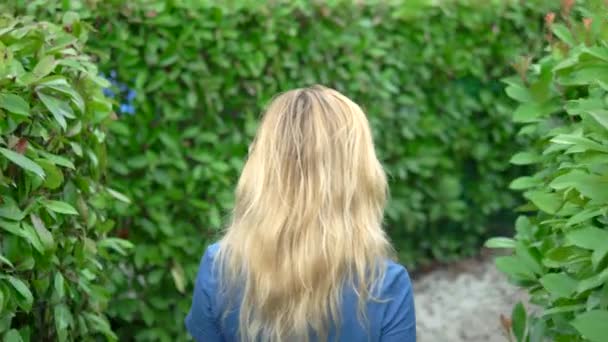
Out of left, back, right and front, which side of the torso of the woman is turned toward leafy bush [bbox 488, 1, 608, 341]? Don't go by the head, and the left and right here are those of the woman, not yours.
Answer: right

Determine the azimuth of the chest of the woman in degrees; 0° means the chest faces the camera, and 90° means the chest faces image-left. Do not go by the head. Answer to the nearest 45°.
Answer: approximately 180°

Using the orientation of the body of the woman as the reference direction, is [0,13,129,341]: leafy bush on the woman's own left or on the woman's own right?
on the woman's own left

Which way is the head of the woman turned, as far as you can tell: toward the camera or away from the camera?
away from the camera
